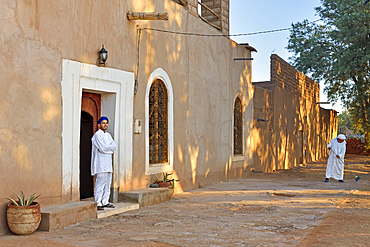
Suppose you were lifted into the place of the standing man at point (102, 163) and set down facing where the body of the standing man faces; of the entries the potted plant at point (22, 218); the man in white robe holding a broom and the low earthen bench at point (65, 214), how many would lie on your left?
1

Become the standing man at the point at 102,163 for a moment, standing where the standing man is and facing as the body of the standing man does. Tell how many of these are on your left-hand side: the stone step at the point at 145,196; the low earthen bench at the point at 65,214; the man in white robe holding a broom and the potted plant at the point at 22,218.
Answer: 2

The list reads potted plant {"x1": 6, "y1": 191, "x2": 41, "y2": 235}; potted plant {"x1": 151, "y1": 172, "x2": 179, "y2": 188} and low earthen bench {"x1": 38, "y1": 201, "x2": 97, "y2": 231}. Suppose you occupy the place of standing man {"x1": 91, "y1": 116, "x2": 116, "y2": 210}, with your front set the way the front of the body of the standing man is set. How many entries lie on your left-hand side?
1

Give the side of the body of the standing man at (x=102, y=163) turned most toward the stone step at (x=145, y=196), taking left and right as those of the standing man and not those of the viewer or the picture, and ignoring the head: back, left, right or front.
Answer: left

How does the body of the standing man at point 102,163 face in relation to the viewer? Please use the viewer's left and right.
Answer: facing the viewer and to the right of the viewer
